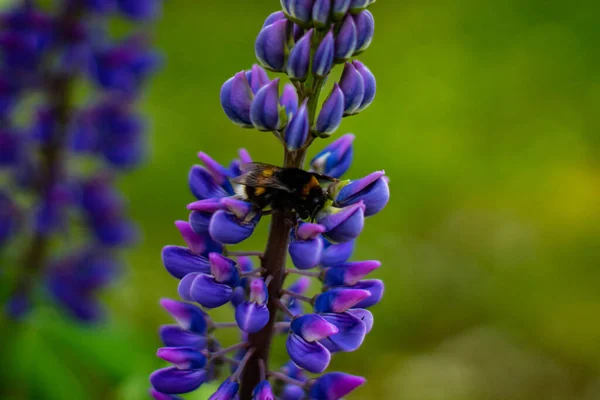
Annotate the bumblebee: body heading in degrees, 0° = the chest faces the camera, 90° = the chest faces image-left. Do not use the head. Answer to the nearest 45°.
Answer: approximately 270°

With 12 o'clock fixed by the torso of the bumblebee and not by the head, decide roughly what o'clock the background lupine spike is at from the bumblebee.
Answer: The background lupine spike is roughly at 8 o'clock from the bumblebee.
